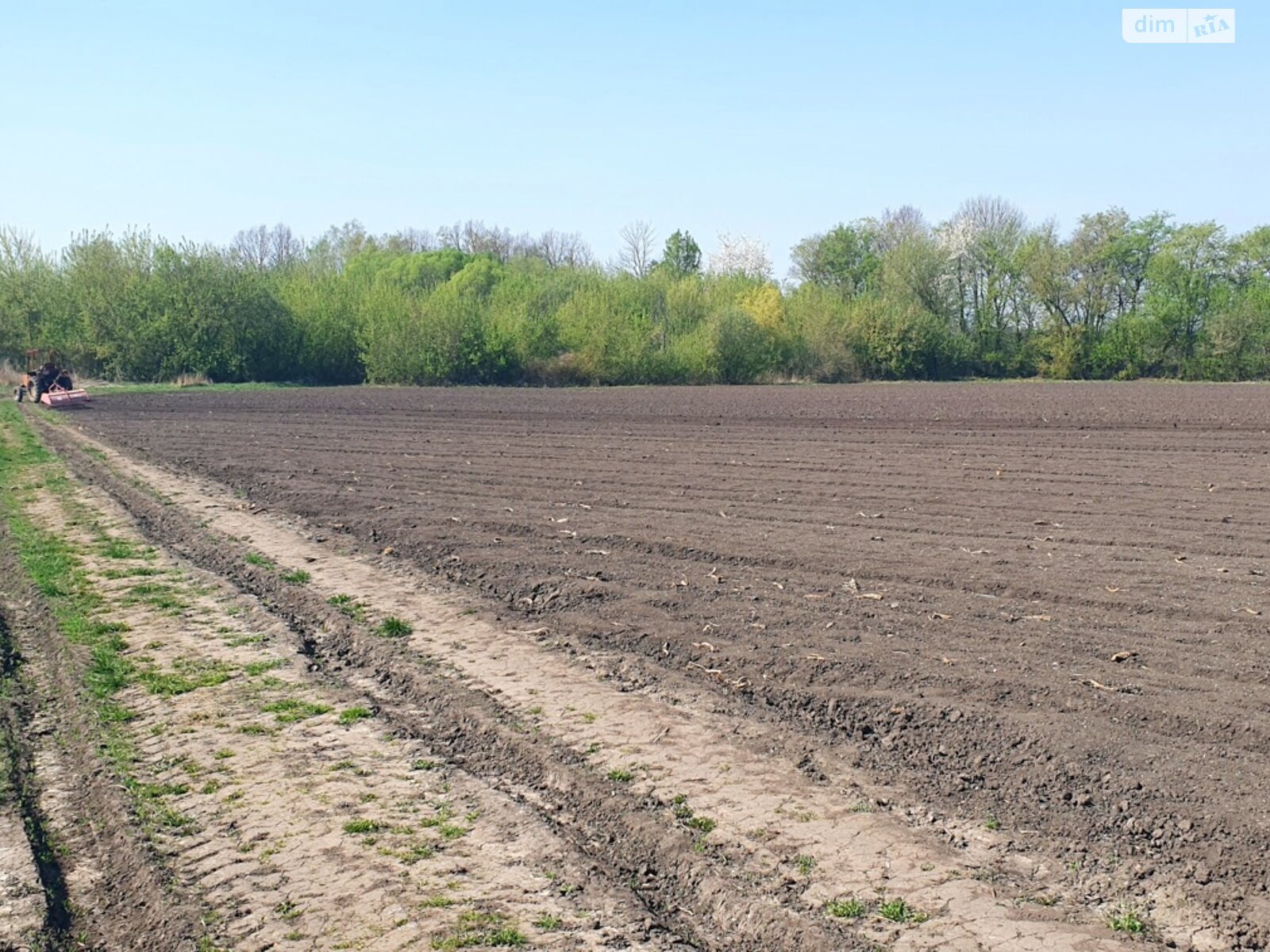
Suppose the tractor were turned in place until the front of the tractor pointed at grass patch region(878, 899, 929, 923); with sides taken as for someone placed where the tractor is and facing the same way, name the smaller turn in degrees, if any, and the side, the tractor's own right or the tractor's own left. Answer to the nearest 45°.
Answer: approximately 135° to the tractor's own left

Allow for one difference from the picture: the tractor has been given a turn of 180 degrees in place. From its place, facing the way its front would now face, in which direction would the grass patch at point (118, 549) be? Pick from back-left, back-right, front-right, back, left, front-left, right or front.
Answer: front-right

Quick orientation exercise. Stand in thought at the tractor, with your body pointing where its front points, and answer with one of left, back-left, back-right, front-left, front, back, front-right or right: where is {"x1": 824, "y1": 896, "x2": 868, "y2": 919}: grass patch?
back-left

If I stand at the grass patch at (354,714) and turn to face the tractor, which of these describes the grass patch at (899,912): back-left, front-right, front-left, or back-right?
back-right

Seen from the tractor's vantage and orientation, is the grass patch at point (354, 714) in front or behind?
behind

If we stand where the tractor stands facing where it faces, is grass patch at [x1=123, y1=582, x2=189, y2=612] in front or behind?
behind

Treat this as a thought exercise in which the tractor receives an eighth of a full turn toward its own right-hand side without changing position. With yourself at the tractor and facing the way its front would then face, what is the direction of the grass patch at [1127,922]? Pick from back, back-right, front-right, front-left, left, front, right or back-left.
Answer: back

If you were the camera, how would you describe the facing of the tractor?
facing away from the viewer and to the left of the viewer
